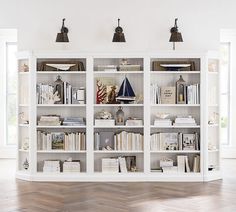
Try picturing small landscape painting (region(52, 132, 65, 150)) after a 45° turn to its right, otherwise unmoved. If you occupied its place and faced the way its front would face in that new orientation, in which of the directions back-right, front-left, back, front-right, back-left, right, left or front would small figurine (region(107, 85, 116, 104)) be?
back-left

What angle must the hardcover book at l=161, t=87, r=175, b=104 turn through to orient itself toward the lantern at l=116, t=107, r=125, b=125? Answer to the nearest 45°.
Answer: approximately 90° to its right

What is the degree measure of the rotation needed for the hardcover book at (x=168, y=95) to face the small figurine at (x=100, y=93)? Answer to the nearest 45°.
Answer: approximately 90° to its right

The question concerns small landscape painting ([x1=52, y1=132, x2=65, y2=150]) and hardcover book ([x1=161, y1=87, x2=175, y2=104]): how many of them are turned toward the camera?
2

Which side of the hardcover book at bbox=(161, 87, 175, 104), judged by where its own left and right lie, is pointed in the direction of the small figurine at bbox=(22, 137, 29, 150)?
right

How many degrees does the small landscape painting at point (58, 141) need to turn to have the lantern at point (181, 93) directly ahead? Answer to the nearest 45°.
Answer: approximately 90° to its left

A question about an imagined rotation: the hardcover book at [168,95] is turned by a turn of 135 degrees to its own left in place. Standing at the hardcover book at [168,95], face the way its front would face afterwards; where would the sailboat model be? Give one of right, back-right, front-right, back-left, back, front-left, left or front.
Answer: back-left

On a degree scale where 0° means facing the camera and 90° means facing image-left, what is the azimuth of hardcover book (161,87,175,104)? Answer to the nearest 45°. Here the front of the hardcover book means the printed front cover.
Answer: approximately 0°

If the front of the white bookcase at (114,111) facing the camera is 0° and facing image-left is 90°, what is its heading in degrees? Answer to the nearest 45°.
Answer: approximately 0°
